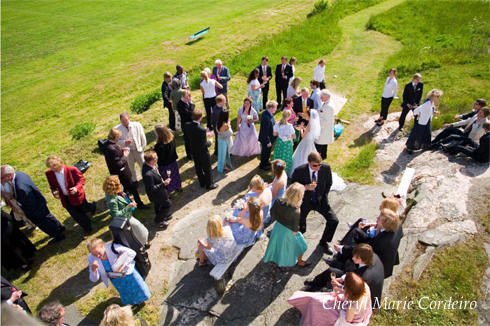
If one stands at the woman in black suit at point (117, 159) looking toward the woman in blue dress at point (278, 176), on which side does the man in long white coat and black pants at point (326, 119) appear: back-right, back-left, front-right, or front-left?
front-left

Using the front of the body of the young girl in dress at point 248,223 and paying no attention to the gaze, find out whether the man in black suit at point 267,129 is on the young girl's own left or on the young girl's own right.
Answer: on the young girl's own right

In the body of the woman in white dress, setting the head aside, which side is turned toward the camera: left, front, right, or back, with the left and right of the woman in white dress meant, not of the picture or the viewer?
left

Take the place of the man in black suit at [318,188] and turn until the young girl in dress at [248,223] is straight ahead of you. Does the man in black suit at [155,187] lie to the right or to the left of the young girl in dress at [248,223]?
right

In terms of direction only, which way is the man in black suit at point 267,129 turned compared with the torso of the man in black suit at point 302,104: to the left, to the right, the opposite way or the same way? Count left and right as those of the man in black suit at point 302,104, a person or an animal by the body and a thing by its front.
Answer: to the left

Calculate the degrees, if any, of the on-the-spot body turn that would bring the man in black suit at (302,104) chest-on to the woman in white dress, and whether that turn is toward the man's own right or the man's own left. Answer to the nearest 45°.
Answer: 0° — they already face them

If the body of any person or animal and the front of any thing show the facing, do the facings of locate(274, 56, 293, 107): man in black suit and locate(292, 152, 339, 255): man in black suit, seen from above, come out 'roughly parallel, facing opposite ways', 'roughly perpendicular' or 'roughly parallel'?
roughly parallel

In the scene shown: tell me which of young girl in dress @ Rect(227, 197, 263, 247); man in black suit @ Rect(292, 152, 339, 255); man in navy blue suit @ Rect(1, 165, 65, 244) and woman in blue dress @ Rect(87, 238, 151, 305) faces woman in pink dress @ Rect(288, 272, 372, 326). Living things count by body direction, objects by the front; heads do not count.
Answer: man in black suit @ Rect(292, 152, 339, 255)

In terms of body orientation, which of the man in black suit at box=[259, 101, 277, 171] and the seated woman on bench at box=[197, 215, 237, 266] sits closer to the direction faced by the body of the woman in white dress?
the man in black suit
